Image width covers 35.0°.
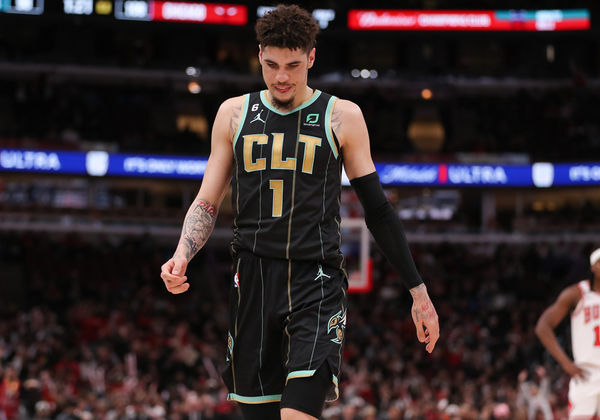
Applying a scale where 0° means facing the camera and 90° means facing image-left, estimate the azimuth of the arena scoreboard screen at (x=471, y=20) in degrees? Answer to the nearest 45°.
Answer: approximately 0°

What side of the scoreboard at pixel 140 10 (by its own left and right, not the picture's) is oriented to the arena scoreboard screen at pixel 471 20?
left

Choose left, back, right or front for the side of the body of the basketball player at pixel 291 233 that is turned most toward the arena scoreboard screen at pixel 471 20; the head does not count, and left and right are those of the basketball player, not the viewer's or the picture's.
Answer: back

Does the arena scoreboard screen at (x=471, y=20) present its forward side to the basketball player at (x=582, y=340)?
yes

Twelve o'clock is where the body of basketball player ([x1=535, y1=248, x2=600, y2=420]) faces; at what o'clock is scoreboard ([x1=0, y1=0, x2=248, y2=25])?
The scoreboard is roughly at 5 o'clock from the basketball player.

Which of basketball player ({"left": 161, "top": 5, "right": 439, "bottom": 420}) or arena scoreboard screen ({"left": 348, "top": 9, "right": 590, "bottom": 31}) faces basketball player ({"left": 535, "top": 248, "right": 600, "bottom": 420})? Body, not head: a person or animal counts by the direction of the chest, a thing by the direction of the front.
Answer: the arena scoreboard screen

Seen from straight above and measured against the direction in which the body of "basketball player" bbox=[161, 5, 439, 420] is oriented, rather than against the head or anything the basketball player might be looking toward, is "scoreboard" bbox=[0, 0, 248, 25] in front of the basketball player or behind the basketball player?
behind

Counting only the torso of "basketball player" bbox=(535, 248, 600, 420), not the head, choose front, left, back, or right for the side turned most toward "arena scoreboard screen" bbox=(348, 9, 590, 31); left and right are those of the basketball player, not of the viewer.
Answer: back

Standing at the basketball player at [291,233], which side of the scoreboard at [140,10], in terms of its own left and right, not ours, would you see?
front

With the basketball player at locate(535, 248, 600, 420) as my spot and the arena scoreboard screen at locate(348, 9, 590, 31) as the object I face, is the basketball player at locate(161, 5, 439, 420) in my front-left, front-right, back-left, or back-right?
back-left

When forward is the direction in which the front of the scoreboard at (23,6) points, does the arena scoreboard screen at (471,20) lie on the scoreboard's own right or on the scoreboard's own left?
on the scoreboard's own left

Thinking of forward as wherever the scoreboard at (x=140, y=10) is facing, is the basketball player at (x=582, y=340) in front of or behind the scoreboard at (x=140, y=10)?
in front

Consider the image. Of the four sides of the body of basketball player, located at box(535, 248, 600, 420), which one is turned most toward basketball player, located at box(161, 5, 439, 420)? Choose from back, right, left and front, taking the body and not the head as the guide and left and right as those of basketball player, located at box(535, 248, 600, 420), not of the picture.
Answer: front
